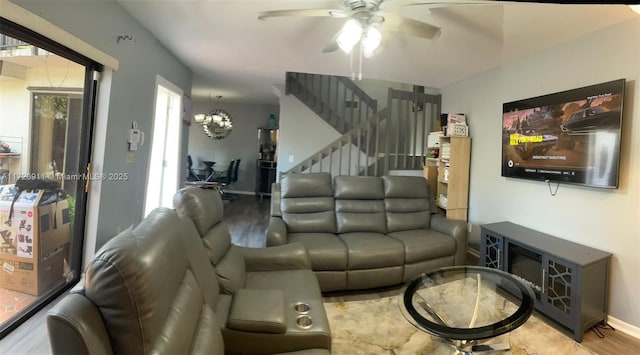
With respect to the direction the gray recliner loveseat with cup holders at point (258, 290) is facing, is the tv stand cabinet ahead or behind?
ahead

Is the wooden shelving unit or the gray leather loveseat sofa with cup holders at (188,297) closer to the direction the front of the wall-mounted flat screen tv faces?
the gray leather loveseat sofa with cup holders

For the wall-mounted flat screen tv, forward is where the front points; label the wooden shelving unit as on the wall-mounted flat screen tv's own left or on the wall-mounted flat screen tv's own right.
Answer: on the wall-mounted flat screen tv's own right

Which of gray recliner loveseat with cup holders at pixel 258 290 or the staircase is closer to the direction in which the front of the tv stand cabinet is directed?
the gray recliner loveseat with cup holders

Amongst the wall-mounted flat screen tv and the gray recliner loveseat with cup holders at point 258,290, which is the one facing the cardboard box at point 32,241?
the wall-mounted flat screen tv

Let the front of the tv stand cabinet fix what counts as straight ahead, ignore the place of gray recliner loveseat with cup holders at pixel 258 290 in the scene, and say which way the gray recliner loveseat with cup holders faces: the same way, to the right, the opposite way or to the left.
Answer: the opposite way

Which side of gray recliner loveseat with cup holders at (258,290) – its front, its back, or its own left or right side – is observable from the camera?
right

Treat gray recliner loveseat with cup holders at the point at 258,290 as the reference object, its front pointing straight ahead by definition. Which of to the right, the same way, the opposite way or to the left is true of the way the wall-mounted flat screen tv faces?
the opposite way

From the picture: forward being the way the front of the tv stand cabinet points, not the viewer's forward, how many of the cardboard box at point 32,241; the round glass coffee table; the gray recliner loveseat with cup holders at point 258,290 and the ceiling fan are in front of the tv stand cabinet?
4

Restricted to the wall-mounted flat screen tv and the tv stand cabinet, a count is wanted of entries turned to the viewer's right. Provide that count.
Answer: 0

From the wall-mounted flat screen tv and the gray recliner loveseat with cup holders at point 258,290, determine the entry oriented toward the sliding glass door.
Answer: the wall-mounted flat screen tv

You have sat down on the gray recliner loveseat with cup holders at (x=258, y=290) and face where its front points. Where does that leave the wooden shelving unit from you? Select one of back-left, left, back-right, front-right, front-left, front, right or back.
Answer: front-left

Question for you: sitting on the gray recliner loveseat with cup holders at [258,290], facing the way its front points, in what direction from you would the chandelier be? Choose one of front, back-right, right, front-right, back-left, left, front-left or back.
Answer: left

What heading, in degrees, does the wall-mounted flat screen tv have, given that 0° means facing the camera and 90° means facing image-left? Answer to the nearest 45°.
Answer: approximately 45°

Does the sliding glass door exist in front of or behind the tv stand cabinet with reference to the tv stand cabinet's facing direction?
in front
